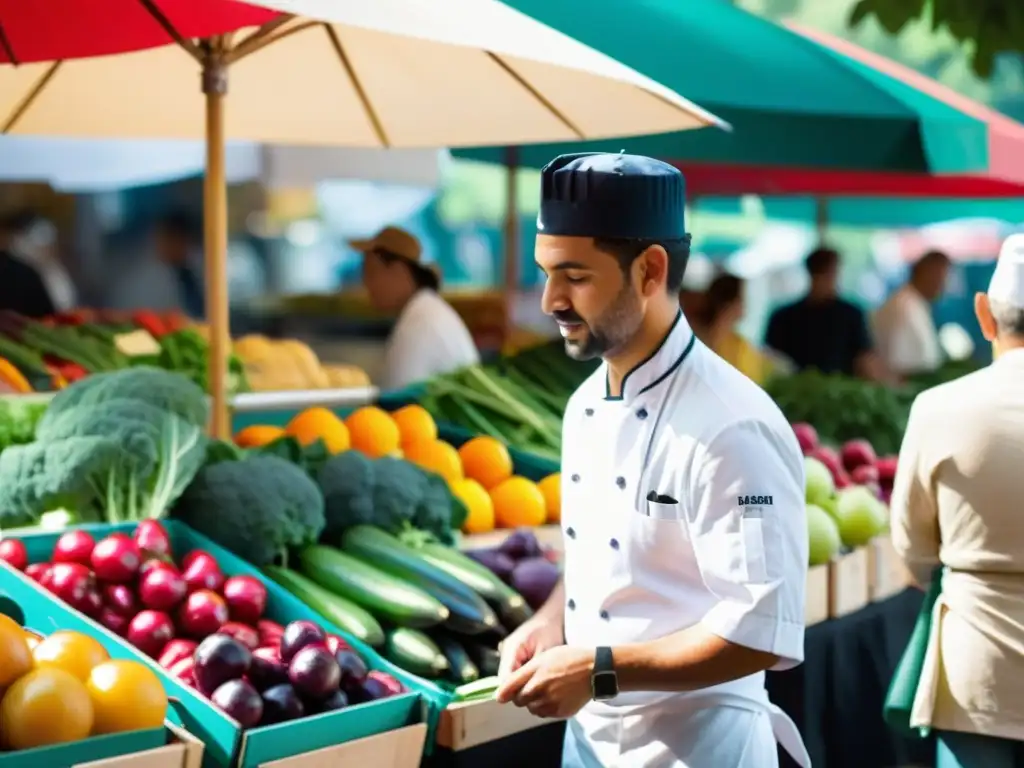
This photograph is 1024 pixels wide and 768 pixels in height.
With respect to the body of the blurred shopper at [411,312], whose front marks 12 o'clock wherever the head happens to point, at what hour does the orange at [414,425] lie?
The orange is roughly at 9 o'clock from the blurred shopper.

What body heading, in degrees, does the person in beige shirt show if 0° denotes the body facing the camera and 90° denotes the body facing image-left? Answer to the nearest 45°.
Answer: approximately 180°

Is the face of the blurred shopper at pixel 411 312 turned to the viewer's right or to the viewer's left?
to the viewer's left

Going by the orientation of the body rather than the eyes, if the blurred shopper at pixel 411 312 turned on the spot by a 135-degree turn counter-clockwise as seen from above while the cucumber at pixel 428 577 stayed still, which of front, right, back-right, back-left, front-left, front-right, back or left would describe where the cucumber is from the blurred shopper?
front-right

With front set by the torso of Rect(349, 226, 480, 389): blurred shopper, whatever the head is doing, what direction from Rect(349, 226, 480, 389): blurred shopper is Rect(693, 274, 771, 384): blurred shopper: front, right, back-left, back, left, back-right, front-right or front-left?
back-right

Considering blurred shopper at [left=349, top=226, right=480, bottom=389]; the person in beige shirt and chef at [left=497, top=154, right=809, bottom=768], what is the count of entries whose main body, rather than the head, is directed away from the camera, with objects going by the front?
1

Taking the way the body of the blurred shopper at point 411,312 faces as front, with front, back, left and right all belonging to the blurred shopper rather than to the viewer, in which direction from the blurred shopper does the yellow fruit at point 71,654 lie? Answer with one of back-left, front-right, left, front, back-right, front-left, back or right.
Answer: left

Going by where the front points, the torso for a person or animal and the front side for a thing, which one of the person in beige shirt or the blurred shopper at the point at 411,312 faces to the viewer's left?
the blurred shopper

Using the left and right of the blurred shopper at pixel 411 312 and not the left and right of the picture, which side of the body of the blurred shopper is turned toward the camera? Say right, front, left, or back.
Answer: left

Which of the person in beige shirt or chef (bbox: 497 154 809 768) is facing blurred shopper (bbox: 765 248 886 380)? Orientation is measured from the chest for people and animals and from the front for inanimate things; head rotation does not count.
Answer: the person in beige shirt

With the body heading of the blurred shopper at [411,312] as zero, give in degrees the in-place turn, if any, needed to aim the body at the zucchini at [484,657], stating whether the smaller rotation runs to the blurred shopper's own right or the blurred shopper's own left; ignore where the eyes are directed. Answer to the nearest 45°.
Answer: approximately 90° to the blurred shopper's own left

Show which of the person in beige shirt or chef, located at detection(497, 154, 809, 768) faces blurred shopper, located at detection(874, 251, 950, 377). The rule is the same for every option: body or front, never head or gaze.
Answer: the person in beige shirt

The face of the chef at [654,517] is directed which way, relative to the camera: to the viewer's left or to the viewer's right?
to the viewer's left
